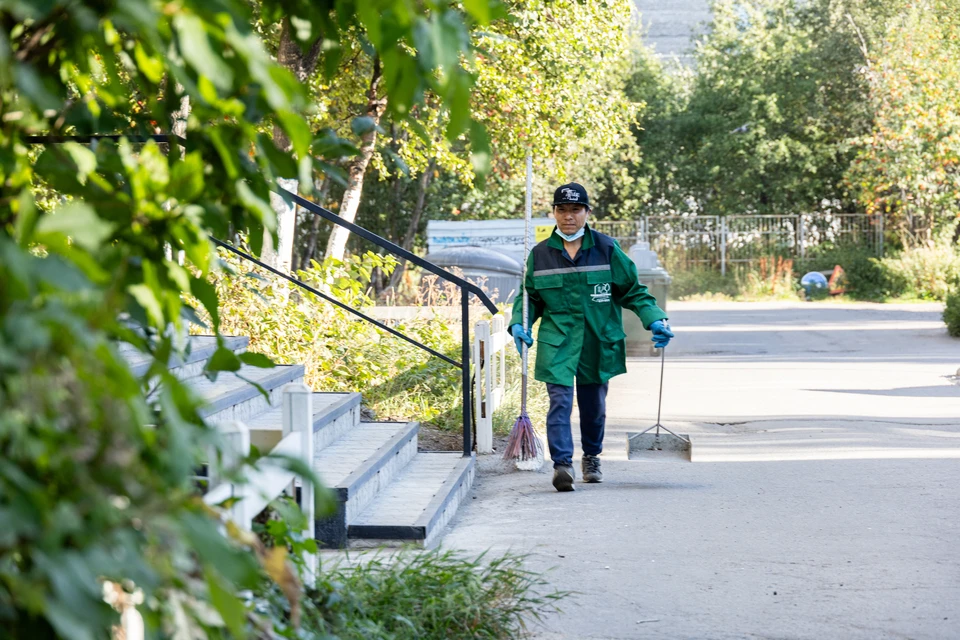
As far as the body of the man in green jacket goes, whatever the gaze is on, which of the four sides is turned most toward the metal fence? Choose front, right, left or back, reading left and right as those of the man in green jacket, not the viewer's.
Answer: back

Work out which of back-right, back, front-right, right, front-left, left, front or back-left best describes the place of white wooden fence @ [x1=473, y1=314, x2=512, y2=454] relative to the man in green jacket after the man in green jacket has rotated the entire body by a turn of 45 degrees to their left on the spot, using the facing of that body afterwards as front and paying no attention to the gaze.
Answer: back

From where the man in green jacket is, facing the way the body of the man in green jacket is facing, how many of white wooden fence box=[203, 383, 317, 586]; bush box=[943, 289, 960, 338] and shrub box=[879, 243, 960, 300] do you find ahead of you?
1

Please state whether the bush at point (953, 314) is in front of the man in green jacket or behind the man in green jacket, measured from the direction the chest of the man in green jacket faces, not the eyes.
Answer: behind

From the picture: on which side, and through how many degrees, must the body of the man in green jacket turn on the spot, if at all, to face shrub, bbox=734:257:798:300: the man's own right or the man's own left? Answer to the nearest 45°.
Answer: approximately 180°

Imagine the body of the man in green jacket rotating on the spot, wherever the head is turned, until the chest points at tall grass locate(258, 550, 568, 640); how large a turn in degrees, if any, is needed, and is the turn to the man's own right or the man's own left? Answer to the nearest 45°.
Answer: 0° — they already face it

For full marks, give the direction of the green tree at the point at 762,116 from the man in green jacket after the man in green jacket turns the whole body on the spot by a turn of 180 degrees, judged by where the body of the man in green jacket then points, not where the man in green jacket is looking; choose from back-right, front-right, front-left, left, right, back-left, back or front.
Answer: front

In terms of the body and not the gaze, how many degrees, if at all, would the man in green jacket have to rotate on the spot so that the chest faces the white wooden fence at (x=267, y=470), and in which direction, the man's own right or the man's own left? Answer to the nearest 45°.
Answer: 0° — they already face it

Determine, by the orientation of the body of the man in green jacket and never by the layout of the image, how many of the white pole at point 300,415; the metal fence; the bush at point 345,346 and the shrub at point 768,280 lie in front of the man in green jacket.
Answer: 1

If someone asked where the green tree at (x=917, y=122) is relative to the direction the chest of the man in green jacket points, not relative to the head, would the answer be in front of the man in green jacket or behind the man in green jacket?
behind

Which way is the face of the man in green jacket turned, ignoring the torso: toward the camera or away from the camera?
toward the camera

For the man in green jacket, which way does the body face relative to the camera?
toward the camera

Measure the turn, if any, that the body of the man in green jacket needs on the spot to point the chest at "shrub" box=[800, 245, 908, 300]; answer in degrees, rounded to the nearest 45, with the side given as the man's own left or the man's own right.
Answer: approximately 180°

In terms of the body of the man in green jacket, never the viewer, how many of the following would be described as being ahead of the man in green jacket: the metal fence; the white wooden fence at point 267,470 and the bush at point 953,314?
1

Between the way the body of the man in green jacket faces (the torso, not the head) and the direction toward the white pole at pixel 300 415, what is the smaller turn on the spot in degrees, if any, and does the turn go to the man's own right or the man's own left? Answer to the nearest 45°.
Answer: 0° — they already face it

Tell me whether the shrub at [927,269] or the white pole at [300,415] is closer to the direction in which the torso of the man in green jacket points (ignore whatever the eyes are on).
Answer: the white pole
